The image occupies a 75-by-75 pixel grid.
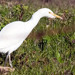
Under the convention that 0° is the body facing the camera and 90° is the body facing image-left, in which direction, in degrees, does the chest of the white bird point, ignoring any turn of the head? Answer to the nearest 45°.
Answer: approximately 270°
